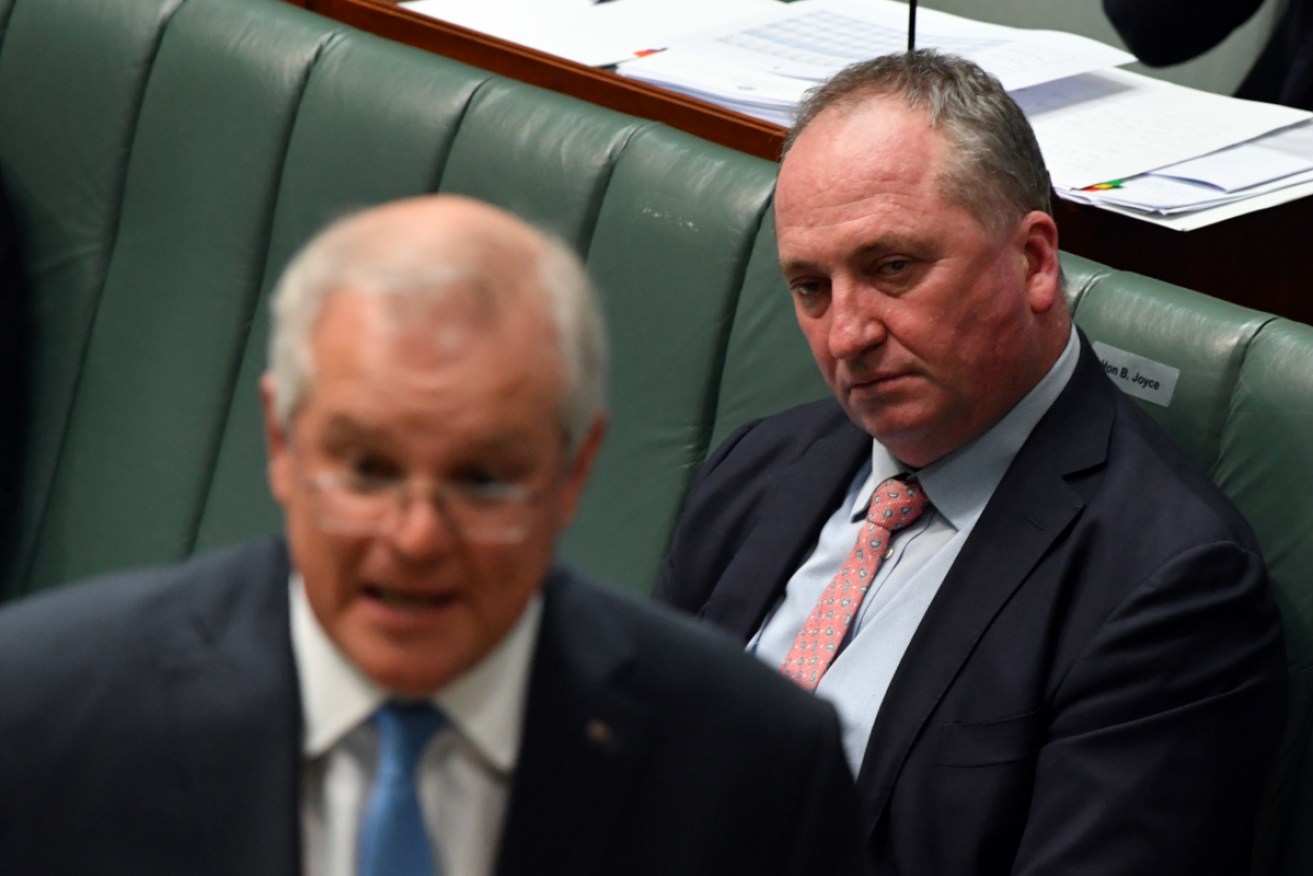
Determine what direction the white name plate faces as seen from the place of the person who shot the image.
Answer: facing the viewer and to the left of the viewer

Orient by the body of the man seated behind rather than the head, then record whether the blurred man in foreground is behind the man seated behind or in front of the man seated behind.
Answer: in front

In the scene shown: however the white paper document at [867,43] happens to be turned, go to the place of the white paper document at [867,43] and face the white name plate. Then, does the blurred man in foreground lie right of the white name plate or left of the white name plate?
right

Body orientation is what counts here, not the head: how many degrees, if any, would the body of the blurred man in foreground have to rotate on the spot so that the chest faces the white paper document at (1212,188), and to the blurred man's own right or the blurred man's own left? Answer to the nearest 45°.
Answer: approximately 135° to the blurred man's own left

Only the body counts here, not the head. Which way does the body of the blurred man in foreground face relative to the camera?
toward the camera

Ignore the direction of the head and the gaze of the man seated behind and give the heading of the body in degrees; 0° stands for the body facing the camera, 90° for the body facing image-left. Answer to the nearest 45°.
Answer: approximately 45°

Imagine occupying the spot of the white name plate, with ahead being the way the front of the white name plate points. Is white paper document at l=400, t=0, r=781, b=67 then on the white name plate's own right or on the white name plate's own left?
on the white name plate's own right

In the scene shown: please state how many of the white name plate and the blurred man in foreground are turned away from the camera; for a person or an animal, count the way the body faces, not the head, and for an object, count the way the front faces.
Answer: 0

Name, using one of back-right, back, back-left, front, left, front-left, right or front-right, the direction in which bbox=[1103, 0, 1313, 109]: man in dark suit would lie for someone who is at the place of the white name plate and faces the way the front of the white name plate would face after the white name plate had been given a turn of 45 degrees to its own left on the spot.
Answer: back

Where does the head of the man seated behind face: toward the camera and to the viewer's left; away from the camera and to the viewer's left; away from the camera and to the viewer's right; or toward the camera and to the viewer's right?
toward the camera and to the viewer's left

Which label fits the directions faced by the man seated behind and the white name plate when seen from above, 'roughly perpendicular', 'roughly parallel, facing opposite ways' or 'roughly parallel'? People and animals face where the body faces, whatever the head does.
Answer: roughly parallel

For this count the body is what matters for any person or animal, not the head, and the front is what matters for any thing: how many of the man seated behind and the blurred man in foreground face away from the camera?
0
